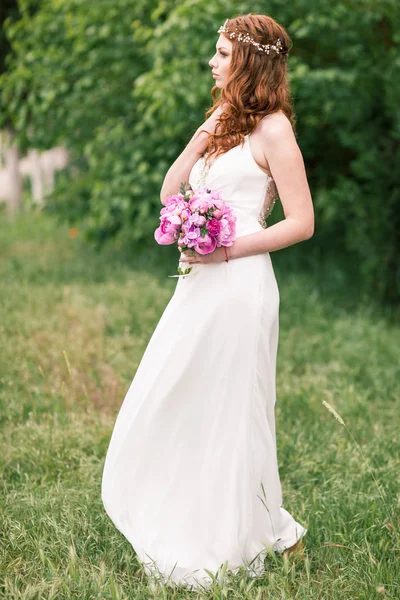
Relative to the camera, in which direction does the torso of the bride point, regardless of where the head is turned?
to the viewer's left

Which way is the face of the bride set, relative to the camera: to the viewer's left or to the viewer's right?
to the viewer's left
